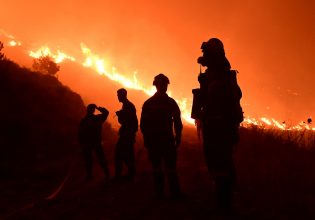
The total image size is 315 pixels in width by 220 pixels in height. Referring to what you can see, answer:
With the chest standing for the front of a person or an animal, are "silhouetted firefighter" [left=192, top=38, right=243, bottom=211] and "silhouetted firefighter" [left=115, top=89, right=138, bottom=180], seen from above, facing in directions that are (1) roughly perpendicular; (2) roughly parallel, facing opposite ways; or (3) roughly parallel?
roughly parallel

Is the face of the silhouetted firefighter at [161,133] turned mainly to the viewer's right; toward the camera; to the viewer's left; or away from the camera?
away from the camera

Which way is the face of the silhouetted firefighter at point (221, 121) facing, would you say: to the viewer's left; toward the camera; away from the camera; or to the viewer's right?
to the viewer's left

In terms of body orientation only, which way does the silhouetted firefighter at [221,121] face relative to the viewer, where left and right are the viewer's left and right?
facing to the left of the viewer

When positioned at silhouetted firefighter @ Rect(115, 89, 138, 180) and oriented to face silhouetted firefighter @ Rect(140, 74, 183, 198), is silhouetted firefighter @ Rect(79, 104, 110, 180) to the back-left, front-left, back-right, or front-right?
back-right

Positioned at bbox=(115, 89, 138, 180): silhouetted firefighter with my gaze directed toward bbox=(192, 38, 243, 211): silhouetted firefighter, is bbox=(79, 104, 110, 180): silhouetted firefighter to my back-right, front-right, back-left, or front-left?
back-right
